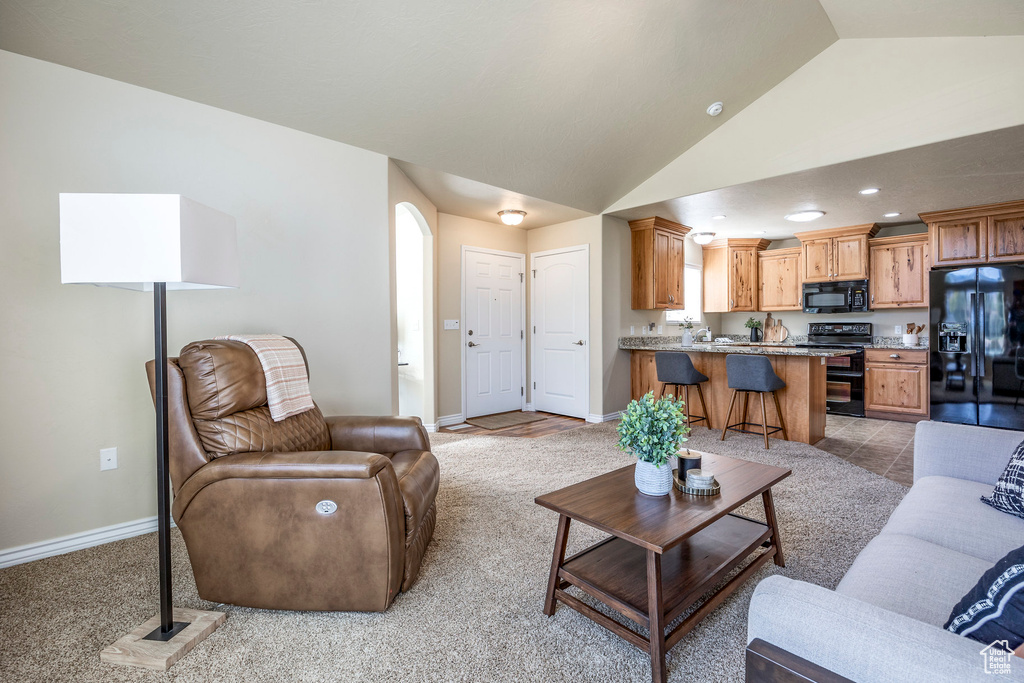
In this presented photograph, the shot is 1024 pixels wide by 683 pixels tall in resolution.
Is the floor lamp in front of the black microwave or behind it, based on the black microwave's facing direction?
in front

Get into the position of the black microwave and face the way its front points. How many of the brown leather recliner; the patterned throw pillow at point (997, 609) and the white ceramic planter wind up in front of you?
3

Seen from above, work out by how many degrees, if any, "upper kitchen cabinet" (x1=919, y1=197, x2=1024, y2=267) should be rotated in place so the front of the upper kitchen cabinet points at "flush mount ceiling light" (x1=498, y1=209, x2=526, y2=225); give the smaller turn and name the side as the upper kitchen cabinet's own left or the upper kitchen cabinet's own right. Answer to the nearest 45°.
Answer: approximately 45° to the upper kitchen cabinet's own right

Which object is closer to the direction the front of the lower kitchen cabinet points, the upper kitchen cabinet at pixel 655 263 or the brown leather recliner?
the brown leather recliner

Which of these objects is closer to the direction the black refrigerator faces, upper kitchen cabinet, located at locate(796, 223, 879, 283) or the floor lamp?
the floor lamp

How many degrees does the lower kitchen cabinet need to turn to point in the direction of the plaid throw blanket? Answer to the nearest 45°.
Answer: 0° — it already faces it

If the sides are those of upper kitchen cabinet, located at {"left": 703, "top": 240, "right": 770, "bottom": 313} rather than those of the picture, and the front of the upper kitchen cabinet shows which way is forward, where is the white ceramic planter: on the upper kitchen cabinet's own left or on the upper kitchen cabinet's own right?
on the upper kitchen cabinet's own right

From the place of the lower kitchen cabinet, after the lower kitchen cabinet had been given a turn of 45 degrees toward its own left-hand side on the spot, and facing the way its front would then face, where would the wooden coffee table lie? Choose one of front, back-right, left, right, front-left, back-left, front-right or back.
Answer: front-right

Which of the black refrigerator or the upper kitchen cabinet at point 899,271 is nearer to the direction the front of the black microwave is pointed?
the black refrigerator

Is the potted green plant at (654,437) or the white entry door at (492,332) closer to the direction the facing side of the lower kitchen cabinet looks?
the potted green plant

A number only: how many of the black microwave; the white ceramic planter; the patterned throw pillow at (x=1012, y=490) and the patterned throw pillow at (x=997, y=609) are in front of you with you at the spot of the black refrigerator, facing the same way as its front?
3

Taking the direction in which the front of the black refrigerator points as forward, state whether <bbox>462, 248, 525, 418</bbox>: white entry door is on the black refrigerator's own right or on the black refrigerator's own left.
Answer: on the black refrigerator's own right

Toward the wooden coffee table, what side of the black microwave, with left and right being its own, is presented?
front

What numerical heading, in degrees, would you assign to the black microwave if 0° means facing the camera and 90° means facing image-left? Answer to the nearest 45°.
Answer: approximately 0°
